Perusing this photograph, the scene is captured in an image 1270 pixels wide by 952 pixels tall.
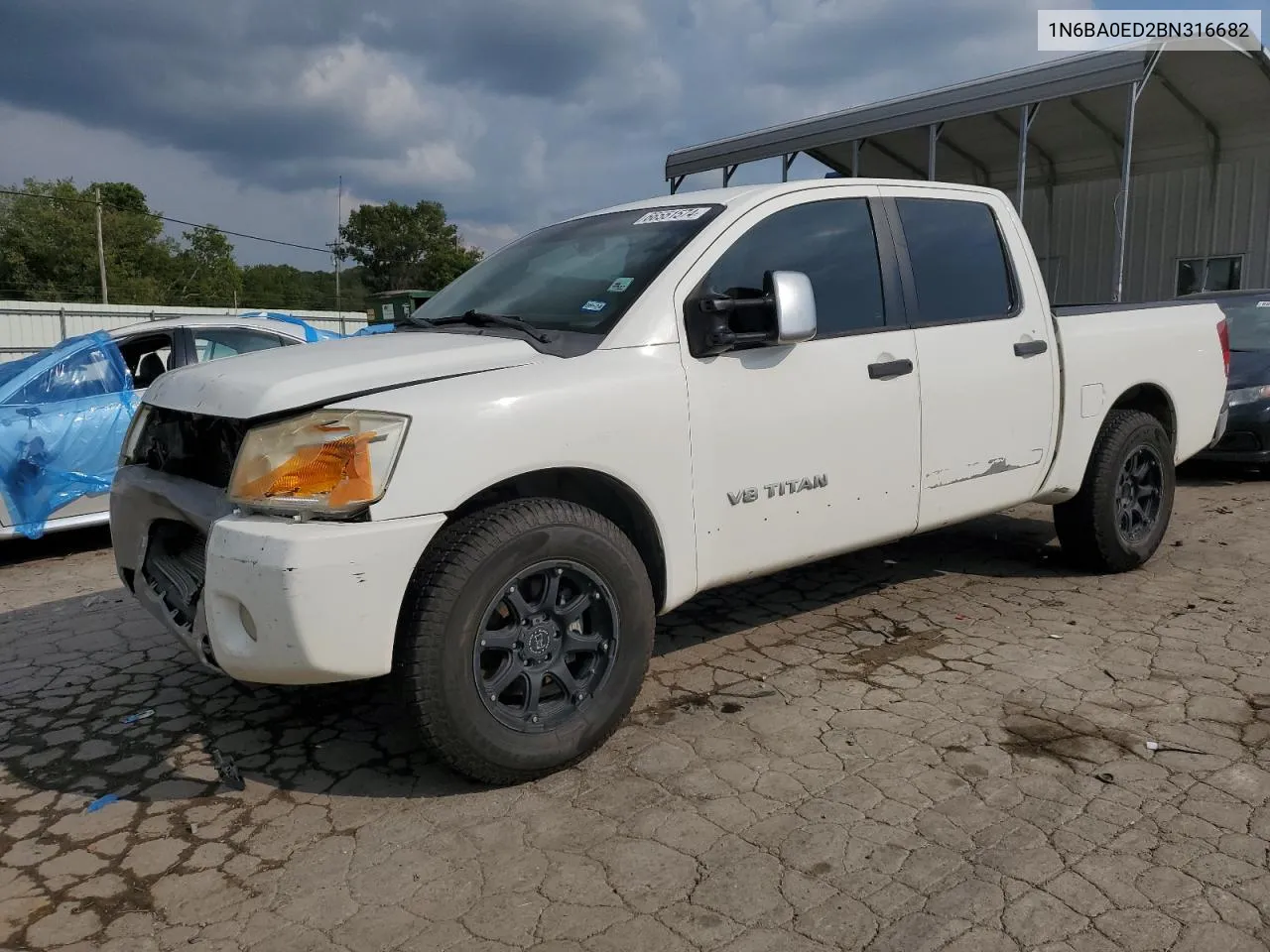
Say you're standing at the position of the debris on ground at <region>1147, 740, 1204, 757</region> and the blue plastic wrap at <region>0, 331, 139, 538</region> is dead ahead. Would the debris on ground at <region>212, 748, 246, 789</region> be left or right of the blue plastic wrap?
left

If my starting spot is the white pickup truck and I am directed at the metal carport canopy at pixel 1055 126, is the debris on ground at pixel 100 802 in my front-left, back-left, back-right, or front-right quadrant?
back-left

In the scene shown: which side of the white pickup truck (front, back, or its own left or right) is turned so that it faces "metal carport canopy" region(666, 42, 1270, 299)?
back

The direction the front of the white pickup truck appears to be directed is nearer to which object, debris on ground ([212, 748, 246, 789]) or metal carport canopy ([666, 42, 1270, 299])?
the debris on ground

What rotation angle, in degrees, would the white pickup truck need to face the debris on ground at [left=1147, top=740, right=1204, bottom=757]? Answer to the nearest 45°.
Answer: approximately 135° to its left

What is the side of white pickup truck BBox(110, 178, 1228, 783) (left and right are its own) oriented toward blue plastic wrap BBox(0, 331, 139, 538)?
right

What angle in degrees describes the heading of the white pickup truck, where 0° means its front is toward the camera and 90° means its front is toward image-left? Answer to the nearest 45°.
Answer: approximately 45°

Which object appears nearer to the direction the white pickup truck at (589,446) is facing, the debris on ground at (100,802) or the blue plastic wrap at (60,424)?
the debris on ground

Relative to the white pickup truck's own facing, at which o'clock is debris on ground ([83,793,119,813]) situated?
The debris on ground is roughly at 1 o'clock from the white pickup truck.
